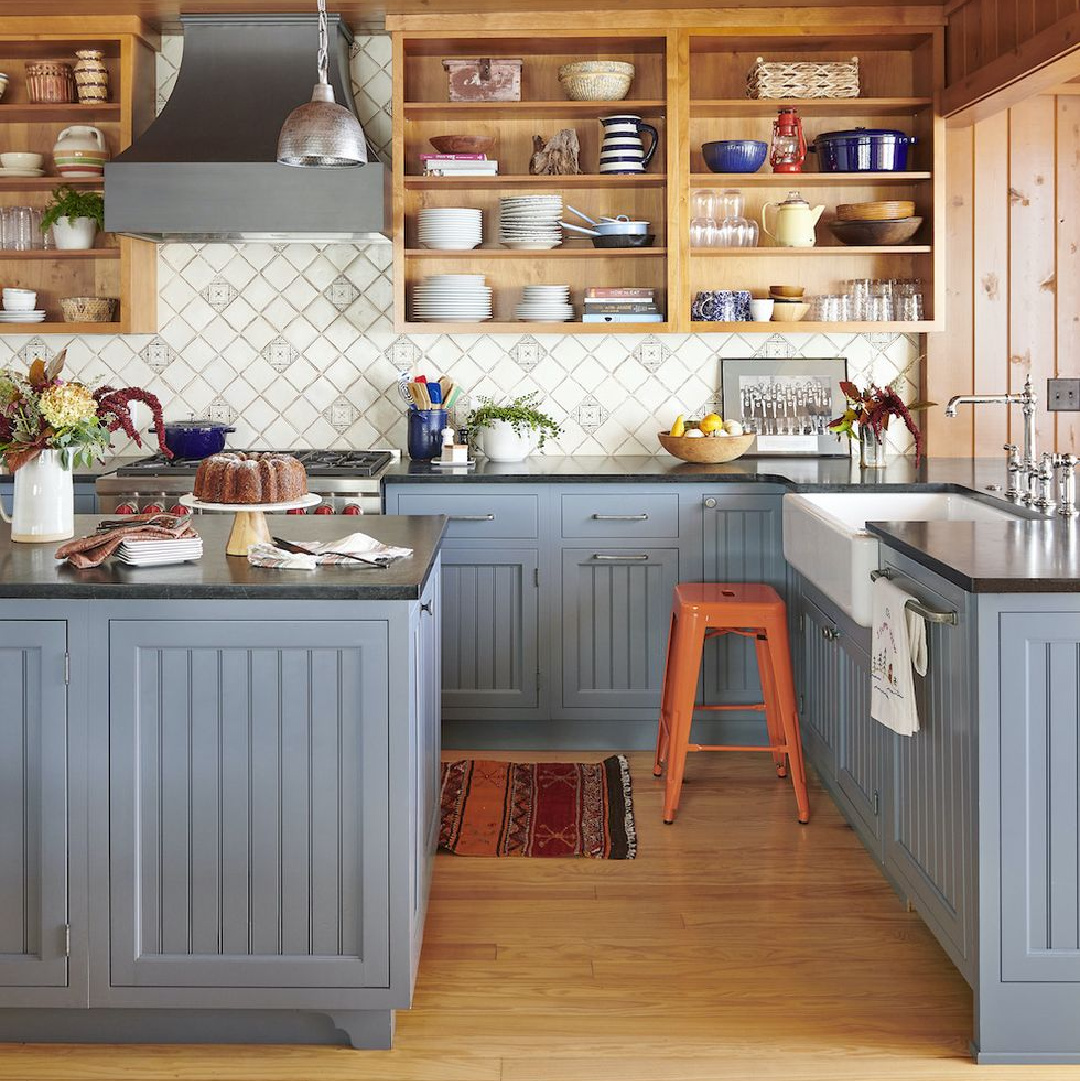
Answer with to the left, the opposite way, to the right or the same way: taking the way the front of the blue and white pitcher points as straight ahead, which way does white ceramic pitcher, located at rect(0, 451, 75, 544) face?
the opposite way

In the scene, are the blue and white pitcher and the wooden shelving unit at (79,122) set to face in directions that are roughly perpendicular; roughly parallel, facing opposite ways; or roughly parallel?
roughly perpendicular

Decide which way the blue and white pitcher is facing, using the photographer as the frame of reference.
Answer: facing to the left of the viewer

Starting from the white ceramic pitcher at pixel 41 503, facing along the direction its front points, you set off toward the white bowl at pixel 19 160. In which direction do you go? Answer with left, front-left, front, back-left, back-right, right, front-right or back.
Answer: left

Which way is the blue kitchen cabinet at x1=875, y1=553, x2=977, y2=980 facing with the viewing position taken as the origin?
facing to the left of the viewer

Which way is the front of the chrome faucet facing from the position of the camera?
facing to the left of the viewer

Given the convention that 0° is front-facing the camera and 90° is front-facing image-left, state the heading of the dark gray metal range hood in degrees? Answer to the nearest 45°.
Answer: approximately 0°

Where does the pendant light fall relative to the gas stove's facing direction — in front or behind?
in front

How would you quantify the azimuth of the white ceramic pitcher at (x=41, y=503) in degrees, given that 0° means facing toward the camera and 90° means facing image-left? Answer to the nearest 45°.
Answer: approximately 270°
